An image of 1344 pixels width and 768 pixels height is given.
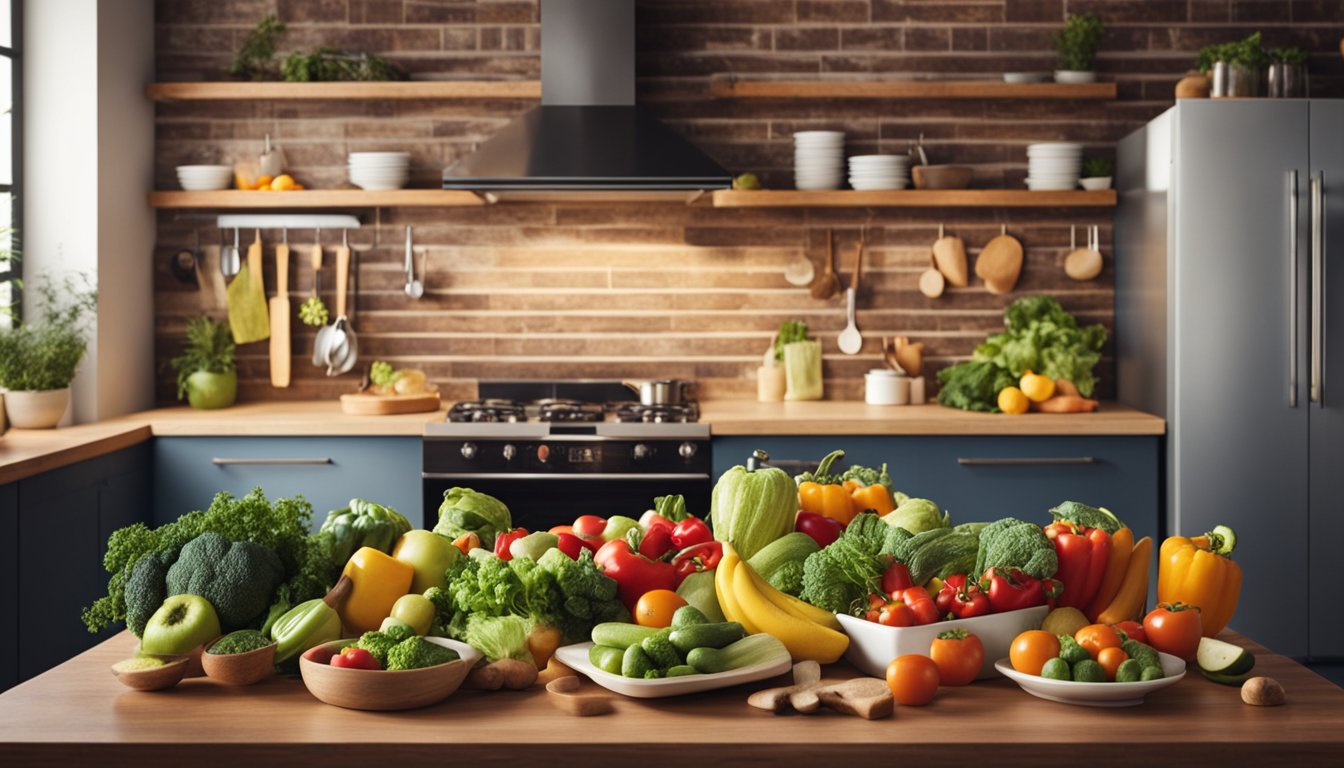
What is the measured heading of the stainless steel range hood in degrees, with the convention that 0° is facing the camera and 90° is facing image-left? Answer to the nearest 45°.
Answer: approximately 0°

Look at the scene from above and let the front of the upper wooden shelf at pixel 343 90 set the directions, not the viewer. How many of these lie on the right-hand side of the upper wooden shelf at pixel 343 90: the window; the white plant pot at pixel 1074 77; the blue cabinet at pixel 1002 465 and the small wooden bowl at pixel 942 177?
1

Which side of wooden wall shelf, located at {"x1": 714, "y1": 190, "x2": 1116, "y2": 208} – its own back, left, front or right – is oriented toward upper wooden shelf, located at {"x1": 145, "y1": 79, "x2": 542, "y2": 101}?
right

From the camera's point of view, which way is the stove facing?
toward the camera

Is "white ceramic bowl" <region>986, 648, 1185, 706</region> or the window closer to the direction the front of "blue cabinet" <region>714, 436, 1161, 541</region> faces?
the white ceramic bowl

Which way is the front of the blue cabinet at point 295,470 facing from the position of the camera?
facing the viewer
